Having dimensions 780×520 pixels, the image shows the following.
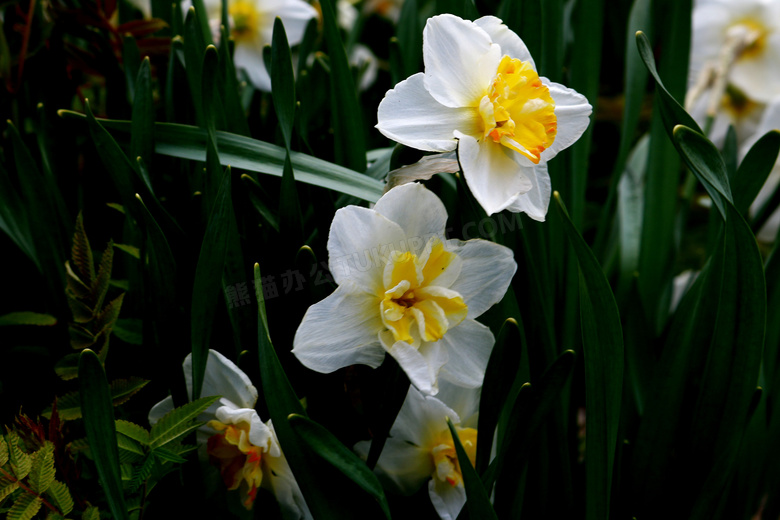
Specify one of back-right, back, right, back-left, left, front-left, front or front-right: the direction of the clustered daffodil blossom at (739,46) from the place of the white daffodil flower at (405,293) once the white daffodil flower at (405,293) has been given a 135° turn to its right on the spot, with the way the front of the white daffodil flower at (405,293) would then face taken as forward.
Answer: right

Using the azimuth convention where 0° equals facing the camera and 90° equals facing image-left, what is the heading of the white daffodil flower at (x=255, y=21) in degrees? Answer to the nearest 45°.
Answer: approximately 0°

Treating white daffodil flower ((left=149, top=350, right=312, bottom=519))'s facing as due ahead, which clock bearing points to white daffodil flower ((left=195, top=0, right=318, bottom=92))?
white daffodil flower ((left=195, top=0, right=318, bottom=92)) is roughly at 5 o'clock from white daffodil flower ((left=149, top=350, right=312, bottom=519)).

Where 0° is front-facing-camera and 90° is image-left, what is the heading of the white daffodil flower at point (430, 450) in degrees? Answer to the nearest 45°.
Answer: approximately 315°

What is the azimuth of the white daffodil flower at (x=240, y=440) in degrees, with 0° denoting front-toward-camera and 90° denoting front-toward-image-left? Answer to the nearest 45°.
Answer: approximately 45°

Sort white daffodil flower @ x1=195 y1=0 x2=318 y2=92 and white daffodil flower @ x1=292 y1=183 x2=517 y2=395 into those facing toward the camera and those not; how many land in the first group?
2

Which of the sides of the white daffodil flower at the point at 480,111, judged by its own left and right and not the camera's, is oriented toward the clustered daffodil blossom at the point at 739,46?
left

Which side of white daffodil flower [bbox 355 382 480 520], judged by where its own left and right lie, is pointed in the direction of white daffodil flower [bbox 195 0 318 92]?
back
